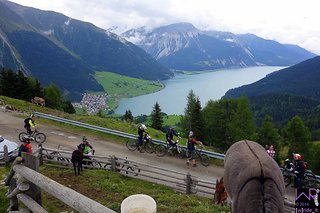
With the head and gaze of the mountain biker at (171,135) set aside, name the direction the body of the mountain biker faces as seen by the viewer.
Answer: to the viewer's right

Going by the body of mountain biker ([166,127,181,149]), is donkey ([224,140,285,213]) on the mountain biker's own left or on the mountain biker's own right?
on the mountain biker's own right

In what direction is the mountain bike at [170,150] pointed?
to the viewer's right

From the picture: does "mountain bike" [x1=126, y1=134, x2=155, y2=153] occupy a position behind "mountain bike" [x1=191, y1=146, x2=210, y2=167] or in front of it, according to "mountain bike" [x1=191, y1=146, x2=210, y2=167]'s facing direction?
behind

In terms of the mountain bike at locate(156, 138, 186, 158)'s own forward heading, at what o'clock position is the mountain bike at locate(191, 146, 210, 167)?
the mountain bike at locate(191, 146, 210, 167) is roughly at 1 o'clock from the mountain bike at locate(156, 138, 186, 158).

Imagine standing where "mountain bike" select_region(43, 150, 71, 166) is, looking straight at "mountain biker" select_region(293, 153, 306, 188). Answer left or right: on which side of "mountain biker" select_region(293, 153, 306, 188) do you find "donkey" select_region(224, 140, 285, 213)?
right
